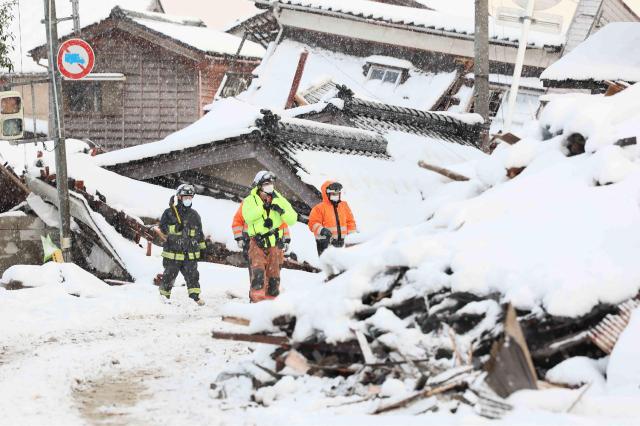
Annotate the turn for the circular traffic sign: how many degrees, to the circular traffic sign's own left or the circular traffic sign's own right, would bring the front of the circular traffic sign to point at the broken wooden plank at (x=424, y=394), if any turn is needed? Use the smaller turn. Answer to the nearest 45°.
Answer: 0° — it already faces it

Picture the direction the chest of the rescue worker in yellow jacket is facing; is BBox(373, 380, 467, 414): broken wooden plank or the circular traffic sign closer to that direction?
the broken wooden plank

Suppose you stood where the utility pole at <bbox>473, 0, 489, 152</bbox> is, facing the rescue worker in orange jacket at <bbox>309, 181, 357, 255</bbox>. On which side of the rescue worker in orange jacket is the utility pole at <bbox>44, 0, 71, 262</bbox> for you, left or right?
right

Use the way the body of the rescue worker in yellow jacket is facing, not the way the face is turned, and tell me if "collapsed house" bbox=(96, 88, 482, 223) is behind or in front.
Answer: behind

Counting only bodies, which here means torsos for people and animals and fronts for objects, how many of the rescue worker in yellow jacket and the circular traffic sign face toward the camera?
2

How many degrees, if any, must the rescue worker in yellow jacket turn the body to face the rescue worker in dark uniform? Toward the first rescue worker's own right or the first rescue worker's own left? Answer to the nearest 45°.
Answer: approximately 135° to the first rescue worker's own right

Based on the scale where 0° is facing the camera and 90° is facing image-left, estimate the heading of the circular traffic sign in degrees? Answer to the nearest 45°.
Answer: approximately 0°

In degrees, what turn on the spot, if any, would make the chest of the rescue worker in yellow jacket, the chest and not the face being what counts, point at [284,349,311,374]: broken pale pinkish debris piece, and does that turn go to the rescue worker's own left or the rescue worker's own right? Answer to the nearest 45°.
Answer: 0° — they already face it

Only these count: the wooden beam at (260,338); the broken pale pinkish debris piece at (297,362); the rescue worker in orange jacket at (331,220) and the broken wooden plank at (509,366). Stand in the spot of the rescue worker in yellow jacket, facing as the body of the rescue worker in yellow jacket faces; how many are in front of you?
3
